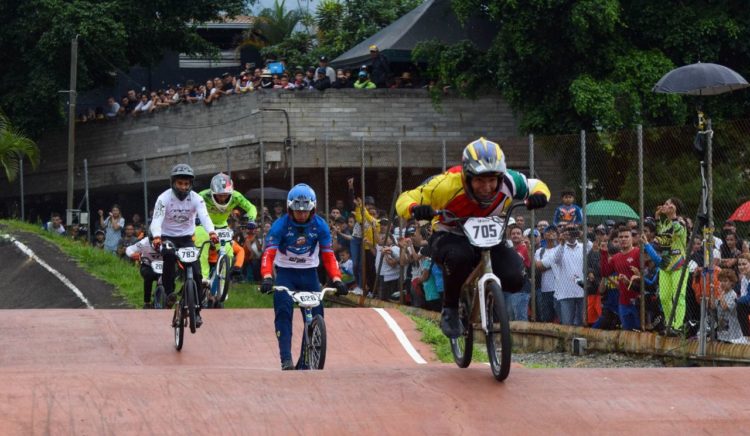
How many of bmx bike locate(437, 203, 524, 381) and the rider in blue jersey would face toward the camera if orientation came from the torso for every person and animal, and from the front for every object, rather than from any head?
2

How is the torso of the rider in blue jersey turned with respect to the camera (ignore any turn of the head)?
toward the camera

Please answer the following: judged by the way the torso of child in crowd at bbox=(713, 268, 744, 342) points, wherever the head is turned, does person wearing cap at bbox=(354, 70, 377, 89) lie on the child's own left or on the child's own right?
on the child's own right

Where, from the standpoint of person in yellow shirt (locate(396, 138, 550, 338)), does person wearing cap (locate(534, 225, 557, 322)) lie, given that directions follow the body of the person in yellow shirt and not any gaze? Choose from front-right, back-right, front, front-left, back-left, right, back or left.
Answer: back

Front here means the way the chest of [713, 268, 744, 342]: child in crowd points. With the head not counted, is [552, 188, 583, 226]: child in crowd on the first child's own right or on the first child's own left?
on the first child's own right

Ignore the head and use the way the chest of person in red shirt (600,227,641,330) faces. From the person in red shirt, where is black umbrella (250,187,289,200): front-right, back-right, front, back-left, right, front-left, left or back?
right

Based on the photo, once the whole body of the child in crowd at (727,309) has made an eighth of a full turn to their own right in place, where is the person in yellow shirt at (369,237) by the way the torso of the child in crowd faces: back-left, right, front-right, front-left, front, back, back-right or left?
front-right

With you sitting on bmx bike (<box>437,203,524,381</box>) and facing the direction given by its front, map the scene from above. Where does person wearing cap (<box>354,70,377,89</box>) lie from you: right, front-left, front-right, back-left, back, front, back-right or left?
back

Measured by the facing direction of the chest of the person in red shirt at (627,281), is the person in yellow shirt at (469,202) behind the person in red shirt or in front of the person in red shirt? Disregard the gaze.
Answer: in front

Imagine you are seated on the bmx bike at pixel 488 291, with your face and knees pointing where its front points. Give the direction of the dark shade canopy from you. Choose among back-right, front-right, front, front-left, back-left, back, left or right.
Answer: back

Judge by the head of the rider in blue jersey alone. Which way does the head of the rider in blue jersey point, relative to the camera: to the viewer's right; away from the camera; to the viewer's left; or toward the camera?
toward the camera

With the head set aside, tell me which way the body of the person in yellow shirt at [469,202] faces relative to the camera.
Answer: toward the camera

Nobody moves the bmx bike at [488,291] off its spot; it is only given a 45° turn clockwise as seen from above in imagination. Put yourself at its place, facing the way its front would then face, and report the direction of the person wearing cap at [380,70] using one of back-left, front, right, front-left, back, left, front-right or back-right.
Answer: back-right

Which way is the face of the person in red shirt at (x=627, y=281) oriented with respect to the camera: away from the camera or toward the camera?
toward the camera

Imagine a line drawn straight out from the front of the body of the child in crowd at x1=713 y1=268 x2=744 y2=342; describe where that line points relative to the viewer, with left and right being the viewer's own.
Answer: facing the viewer and to the left of the viewer

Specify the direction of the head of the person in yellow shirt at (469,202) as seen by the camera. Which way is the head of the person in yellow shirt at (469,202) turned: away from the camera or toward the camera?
toward the camera
